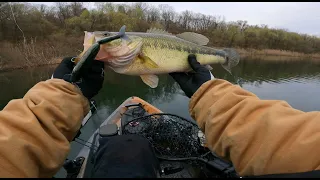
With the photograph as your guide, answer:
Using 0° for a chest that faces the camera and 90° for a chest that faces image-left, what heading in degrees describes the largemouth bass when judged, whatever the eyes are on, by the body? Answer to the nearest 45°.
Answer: approximately 90°
